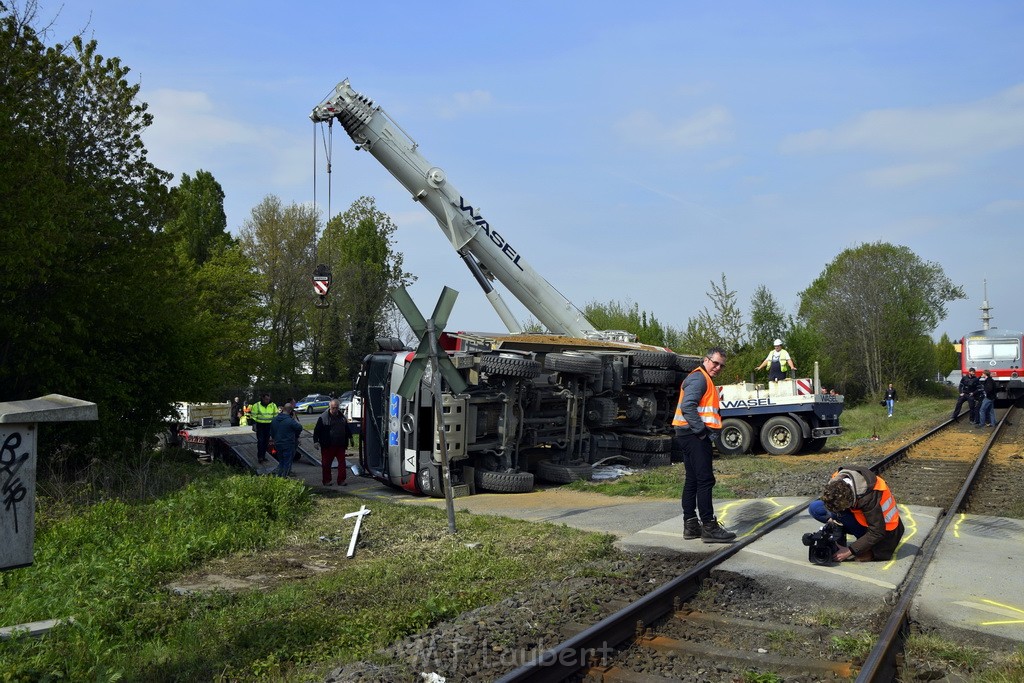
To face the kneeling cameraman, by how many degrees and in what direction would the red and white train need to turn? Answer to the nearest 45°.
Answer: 0° — it already faces them

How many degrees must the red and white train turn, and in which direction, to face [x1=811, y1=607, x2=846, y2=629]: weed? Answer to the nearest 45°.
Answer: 0° — it already faces it

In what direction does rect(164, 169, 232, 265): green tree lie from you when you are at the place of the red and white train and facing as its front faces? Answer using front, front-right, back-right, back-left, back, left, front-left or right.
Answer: right

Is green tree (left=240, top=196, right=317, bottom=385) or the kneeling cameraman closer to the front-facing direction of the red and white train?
the kneeling cameraman

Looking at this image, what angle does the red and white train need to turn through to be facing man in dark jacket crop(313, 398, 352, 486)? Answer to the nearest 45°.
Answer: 0° — it already faces them

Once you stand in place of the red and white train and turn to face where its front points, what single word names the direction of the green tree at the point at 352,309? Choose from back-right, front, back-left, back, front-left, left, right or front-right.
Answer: right

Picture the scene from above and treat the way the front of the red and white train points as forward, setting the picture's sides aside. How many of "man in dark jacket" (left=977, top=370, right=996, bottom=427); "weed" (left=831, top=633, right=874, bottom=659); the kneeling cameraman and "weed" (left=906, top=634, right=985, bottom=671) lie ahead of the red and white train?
4

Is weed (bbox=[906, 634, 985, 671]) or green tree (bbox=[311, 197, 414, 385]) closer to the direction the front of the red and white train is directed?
the weed

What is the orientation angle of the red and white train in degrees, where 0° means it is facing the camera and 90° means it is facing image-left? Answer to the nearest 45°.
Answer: approximately 0°

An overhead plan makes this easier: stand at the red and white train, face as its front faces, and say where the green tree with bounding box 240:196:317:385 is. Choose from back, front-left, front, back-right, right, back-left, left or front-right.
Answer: right

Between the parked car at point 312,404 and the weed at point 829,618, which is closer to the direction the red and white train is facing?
the weed

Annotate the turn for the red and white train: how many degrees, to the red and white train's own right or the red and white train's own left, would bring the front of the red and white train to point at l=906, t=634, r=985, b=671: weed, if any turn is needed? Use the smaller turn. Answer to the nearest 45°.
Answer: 0° — it already faces it

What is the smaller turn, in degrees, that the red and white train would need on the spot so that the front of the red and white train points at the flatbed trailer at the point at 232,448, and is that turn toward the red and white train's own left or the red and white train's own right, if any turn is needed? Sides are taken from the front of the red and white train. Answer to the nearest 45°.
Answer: approximately 45° to the red and white train's own right

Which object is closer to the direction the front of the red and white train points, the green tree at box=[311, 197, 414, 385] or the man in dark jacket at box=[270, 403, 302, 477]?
the man in dark jacket

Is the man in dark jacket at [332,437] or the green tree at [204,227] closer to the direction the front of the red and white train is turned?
the man in dark jacket

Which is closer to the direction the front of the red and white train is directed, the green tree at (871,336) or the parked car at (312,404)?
the parked car
